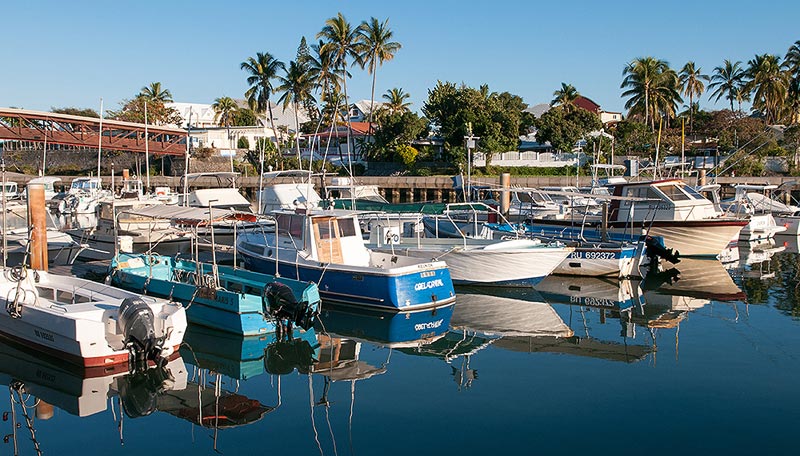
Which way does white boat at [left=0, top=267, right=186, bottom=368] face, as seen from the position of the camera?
facing away from the viewer and to the left of the viewer

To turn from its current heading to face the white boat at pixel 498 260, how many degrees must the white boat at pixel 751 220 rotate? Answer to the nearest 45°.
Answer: approximately 135° to its left

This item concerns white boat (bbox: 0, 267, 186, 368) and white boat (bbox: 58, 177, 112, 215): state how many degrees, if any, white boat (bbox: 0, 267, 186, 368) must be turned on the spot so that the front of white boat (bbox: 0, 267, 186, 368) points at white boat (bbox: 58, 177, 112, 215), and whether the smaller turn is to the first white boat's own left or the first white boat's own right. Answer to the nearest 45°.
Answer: approximately 45° to the first white boat's own right

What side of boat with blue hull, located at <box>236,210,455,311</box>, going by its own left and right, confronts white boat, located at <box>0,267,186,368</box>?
left

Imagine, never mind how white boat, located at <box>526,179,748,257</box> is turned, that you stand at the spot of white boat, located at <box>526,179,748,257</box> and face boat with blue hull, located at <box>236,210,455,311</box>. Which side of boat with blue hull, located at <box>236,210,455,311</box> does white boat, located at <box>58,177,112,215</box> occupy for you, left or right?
right

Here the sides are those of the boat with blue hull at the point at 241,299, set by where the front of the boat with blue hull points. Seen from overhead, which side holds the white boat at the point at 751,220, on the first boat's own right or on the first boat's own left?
on the first boat's own right

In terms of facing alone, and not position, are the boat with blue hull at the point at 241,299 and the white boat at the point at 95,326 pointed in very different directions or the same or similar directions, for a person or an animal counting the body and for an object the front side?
same or similar directions

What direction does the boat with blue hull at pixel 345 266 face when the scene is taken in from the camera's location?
facing away from the viewer and to the left of the viewer

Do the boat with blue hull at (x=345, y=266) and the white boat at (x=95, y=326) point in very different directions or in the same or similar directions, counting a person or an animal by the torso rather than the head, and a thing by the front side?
same or similar directions

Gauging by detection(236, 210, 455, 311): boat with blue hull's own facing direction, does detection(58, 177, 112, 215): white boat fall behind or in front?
in front

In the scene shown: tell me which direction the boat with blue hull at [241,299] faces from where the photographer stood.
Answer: facing away from the viewer and to the left of the viewer

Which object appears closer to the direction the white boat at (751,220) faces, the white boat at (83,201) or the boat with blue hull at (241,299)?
the white boat

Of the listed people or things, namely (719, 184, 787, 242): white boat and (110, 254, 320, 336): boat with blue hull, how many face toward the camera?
0

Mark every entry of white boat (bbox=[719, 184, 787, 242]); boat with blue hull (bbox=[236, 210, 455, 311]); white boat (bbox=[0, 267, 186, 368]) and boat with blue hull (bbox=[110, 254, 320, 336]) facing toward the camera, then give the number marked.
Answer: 0
